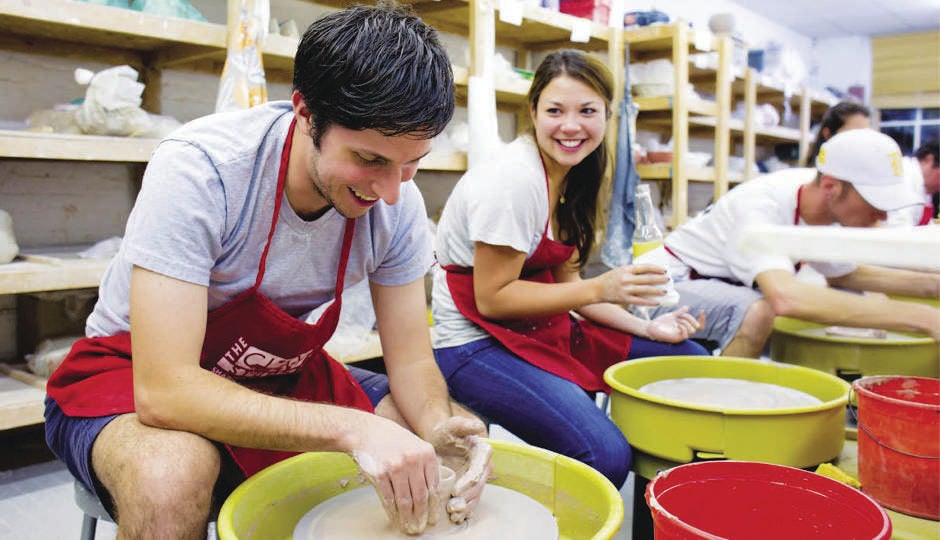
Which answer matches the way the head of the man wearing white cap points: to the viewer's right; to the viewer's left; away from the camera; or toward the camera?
to the viewer's right

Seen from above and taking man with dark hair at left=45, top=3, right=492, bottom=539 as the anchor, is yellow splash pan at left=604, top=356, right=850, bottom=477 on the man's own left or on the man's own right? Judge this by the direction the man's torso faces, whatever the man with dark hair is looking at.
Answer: on the man's own left

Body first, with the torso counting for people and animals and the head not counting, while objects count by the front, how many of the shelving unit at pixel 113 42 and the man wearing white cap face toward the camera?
1

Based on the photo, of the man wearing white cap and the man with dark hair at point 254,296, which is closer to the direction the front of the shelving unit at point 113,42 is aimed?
the man with dark hair

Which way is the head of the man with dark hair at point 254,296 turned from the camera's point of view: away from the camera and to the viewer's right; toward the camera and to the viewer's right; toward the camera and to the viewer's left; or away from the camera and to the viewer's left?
toward the camera and to the viewer's right

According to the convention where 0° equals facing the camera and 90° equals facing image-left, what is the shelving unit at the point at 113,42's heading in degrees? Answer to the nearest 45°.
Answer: approximately 0°

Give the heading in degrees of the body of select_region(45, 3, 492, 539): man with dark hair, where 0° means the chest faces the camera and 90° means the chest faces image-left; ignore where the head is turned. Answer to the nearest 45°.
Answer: approximately 315°

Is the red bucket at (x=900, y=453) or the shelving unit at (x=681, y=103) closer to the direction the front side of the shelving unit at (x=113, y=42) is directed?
the red bucket

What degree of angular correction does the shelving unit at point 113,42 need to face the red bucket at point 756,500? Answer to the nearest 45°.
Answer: approximately 45° to its left

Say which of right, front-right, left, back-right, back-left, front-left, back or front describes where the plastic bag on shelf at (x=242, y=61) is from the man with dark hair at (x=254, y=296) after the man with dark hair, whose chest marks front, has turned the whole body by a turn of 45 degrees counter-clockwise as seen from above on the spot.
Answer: left

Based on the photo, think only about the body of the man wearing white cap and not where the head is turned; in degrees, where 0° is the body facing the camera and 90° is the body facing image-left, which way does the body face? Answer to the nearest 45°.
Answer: approximately 270°
